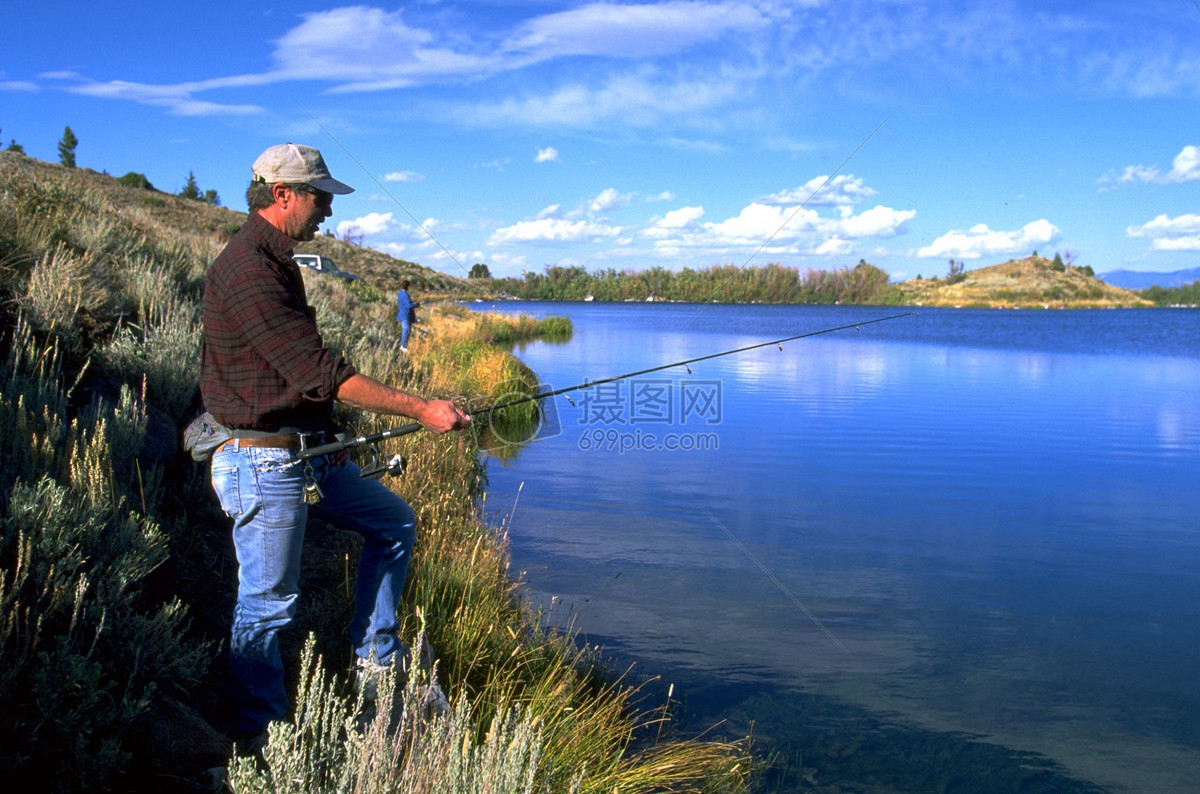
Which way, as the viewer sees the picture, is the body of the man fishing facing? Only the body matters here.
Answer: to the viewer's right

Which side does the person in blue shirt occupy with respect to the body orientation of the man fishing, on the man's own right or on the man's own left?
on the man's own left

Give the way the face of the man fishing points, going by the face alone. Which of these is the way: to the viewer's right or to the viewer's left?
to the viewer's right
